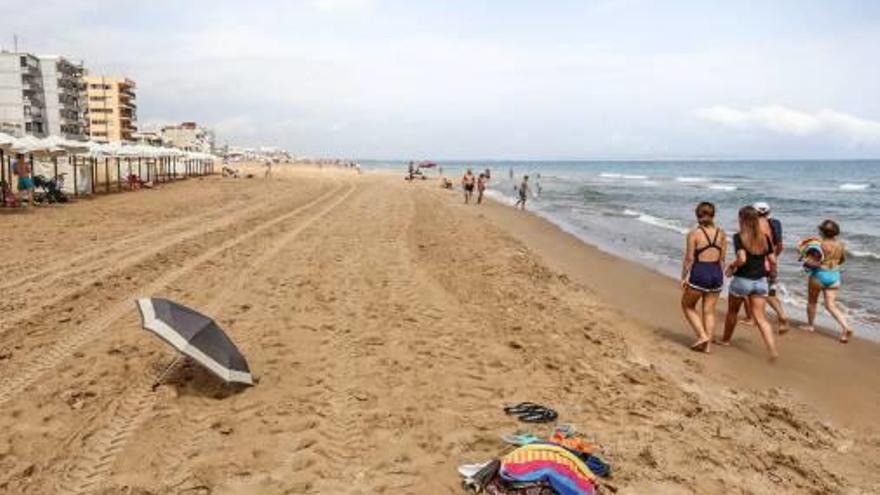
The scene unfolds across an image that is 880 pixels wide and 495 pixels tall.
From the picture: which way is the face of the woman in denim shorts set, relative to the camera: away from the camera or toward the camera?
away from the camera

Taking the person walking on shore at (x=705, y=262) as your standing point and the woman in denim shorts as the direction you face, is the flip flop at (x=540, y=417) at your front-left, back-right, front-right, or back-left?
back-right
